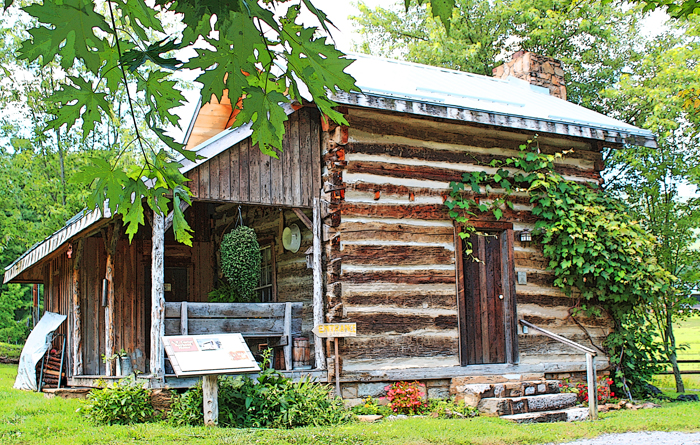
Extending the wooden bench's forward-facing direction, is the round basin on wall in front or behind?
in front

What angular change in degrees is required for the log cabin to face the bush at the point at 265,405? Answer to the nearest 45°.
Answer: approximately 90° to its right

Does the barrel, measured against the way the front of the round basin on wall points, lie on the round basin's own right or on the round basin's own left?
on the round basin's own left

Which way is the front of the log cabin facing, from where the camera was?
facing the viewer and to the right of the viewer

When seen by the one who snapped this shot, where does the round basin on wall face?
facing the viewer and to the left of the viewer

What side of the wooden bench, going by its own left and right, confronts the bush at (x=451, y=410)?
right

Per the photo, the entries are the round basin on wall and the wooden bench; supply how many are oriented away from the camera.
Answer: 1

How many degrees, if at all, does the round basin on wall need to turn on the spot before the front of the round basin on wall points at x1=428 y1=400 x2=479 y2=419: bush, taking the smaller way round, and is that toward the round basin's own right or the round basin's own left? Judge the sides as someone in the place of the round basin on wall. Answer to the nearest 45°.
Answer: approximately 90° to the round basin's own left

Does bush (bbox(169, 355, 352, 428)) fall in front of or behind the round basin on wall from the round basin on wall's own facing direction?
in front

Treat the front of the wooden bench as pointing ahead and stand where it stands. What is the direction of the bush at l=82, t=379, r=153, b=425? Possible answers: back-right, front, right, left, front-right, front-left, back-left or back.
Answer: back-left

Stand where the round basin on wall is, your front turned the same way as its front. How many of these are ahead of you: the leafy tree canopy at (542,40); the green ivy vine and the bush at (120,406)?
1
